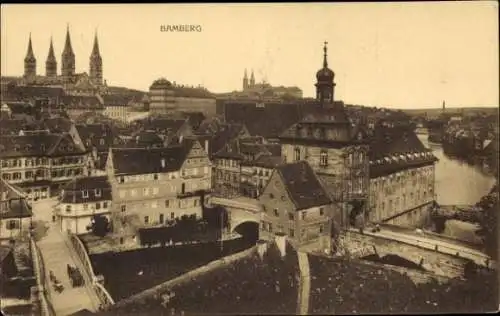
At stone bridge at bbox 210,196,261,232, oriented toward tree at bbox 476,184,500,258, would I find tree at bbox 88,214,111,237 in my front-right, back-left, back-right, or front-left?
back-right
